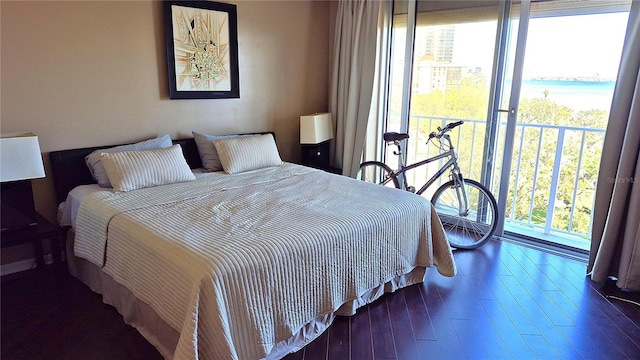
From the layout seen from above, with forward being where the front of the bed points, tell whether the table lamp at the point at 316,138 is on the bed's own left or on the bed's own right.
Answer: on the bed's own left

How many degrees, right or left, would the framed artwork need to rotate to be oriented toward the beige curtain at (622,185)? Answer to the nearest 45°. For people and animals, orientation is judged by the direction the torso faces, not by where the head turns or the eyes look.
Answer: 0° — it already faces it

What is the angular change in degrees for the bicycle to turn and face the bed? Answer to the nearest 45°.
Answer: approximately 90° to its right

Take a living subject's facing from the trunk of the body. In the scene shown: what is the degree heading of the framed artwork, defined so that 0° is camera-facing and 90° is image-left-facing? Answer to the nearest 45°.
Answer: approximately 315°

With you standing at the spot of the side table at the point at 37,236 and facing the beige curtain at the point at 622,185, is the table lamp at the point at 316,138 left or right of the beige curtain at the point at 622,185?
left

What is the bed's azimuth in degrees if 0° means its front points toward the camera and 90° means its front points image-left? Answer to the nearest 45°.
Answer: approximately 315°

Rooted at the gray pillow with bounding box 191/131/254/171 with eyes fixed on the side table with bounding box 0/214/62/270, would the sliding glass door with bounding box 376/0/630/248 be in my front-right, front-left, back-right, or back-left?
back-left

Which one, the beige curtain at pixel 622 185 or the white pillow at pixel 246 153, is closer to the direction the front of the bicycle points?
the beige curtain

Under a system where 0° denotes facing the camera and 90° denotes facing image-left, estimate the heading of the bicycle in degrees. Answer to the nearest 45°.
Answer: approximately 315°

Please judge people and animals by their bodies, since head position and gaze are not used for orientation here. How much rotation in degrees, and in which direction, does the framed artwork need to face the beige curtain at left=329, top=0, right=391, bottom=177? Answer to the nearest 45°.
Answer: approximately 45° to its left
